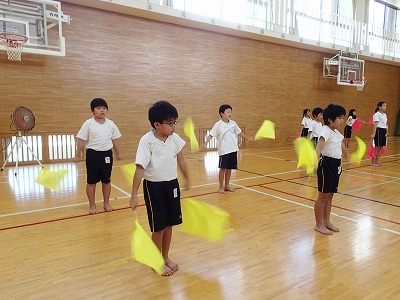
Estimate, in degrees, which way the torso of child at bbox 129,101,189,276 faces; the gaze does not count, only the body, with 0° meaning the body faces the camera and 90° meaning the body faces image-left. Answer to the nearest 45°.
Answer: approximately 315°

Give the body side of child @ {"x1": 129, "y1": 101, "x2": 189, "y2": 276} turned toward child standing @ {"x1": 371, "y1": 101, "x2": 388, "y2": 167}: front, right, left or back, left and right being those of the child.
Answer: left

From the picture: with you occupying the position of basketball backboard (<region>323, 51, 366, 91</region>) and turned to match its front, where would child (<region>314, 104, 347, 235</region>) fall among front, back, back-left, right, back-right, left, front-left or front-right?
front-right

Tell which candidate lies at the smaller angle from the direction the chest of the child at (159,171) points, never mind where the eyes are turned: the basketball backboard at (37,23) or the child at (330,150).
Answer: the child

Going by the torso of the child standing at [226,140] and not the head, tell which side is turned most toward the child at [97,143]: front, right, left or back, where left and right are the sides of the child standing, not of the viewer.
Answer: right

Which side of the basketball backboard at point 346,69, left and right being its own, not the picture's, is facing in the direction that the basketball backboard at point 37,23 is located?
right

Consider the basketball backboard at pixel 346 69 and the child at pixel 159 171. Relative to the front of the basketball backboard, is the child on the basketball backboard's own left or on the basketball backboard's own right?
on the basketball backboard's own right

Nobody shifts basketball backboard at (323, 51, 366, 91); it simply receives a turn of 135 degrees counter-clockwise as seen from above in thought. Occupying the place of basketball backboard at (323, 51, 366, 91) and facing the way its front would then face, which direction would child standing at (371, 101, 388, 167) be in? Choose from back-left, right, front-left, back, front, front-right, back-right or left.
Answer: back

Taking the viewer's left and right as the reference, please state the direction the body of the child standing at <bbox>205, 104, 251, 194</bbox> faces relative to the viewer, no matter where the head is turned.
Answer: facing the viewer and to the right of the viewer

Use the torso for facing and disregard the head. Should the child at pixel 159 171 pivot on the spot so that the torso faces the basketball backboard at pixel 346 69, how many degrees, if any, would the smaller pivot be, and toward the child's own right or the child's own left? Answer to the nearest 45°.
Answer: approximately 90° to the child's own left
